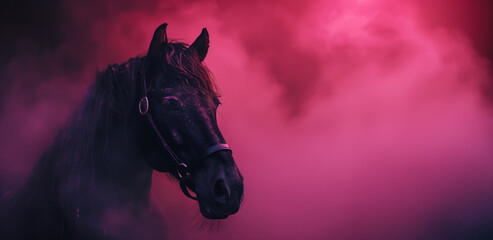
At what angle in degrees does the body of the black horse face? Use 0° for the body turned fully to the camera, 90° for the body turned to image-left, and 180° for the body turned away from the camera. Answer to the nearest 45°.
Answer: approximately 315°
